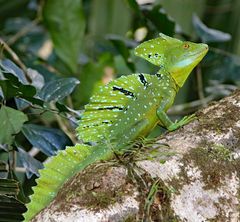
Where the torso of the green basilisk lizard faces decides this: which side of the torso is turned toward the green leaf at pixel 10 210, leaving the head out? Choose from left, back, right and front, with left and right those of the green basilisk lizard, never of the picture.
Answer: back

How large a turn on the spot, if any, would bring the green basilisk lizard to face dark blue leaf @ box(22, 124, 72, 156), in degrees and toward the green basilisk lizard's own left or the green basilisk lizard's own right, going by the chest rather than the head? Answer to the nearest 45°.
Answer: approximately 135° to the green basilisk lizard's own left

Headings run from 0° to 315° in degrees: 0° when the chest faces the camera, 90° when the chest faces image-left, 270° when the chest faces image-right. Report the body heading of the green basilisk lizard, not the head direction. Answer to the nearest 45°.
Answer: approximately 270°

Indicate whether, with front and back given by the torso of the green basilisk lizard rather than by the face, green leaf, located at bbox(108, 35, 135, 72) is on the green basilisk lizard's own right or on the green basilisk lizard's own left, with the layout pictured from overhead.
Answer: on the green basilisk lizard's own left

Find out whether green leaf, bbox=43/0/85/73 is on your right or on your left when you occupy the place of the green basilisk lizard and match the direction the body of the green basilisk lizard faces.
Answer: on your left

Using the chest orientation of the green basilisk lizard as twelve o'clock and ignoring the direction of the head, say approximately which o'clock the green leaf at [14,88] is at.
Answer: The green leaf is roughly at 7 o'clock from the green basilisk lizard.

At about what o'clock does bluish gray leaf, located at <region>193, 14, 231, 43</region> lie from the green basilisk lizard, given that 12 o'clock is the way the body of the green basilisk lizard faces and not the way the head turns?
The bluish gray leaf is roughly at 10 o'clock from the green basilisk lizard.
